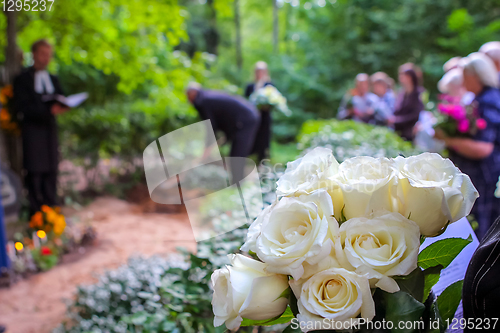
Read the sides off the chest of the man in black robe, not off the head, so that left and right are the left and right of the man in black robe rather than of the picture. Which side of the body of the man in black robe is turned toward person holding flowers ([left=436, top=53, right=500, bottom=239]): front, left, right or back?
front

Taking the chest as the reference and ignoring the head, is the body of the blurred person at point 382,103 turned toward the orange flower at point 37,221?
yes

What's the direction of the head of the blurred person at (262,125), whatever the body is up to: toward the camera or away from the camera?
toward the camera

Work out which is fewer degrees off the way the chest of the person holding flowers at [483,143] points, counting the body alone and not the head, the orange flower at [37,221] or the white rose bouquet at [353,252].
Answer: the orange flower

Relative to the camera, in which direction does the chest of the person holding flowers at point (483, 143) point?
to the viewer's left

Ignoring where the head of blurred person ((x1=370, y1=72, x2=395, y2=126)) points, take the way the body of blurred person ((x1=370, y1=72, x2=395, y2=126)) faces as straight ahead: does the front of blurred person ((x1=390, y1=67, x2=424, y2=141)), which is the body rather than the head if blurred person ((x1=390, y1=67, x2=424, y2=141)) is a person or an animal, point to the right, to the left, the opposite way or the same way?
the same way

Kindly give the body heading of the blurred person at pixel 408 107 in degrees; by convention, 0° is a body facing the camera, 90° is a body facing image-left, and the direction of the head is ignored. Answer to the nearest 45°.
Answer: approximately 45°

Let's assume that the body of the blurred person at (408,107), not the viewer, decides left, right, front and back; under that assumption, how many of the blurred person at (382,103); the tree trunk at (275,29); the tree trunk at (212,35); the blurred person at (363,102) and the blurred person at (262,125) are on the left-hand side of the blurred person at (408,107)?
0

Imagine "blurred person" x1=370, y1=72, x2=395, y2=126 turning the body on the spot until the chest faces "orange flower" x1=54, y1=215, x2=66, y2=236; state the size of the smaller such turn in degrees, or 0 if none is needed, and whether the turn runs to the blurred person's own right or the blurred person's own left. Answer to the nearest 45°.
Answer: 0° — they already face it

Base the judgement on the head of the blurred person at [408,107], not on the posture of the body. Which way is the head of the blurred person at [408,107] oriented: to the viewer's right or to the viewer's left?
to the viewer's left

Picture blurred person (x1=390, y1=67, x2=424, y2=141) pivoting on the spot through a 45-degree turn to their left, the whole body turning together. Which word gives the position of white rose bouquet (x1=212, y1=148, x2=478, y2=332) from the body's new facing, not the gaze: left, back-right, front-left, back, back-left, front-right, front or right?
front

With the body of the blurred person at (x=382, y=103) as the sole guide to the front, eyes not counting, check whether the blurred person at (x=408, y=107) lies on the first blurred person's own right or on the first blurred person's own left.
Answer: on the first blurred person's own left

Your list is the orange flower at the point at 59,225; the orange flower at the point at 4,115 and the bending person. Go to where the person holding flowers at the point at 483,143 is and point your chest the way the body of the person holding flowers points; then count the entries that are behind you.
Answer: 0

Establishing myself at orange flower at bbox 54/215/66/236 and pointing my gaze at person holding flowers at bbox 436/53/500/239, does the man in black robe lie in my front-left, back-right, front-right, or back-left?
back-left

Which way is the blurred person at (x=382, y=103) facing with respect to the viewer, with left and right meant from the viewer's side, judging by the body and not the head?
facing the viewer and to the left of the viewer
